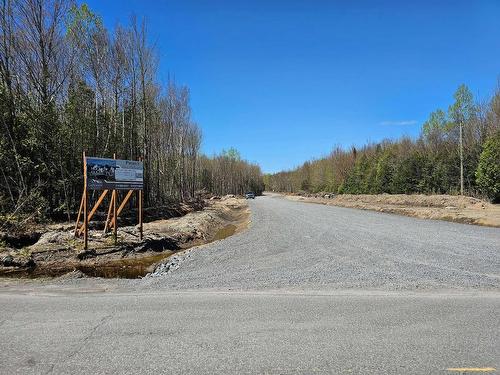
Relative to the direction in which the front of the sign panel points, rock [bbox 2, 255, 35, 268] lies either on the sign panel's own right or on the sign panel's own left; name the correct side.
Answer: on the sign panel's own right

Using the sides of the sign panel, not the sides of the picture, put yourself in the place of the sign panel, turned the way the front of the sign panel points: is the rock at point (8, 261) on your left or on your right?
on your right
